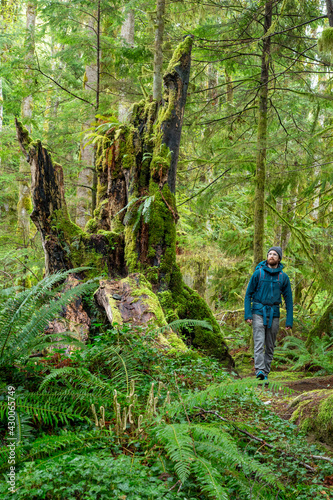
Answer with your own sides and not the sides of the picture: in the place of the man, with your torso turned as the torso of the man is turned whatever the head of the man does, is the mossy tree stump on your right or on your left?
on your right

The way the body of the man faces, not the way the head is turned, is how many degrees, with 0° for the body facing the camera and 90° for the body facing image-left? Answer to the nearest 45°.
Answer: approximately 0°

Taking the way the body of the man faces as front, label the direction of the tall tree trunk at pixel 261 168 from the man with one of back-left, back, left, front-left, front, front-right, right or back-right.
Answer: back
